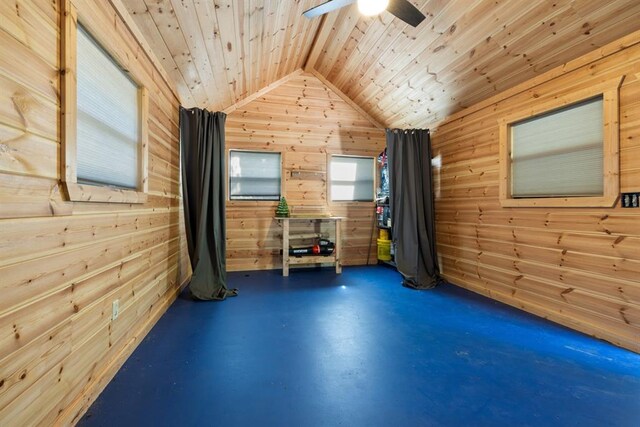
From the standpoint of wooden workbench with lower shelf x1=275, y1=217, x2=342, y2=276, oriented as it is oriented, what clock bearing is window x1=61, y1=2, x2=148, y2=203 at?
The window is roughly at 1 o'clock from the wooden workbench with lower shelf.

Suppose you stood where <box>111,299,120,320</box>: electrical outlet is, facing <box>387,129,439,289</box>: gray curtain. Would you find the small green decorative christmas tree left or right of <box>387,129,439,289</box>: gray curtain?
left

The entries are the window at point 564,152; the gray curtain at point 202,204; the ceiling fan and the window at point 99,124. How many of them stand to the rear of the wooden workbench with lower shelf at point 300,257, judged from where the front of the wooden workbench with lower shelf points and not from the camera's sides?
0

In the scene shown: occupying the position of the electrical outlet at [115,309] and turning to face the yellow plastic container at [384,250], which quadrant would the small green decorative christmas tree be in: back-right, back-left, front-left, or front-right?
front-left

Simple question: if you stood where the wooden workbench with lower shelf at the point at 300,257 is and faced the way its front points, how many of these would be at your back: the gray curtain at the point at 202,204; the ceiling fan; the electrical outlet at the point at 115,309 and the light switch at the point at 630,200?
0

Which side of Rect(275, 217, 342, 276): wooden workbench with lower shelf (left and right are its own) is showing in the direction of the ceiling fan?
front

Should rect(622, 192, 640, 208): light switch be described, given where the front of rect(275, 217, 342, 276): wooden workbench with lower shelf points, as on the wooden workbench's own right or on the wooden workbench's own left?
on the wooden workbench's own left

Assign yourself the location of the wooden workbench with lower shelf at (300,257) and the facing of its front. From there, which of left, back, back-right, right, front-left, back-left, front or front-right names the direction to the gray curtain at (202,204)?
front-right

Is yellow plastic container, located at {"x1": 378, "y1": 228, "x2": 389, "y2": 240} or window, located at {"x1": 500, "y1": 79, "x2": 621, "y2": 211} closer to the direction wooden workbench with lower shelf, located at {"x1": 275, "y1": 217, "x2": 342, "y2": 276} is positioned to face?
the window

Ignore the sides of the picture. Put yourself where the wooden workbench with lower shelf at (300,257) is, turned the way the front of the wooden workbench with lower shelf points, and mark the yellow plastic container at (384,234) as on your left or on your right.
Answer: on your left

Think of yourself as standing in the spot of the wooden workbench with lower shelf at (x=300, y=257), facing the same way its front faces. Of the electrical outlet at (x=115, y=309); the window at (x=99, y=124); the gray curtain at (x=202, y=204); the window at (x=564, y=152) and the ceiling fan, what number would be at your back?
0

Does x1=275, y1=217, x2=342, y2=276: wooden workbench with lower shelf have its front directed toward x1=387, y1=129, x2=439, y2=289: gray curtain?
no

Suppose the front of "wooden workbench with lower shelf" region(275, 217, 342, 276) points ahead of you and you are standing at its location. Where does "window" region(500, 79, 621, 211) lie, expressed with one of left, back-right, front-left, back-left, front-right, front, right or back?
front-left

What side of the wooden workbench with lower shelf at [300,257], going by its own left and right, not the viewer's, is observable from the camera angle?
front

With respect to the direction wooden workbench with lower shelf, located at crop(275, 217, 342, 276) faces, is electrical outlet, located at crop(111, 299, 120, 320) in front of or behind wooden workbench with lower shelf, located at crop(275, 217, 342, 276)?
in front

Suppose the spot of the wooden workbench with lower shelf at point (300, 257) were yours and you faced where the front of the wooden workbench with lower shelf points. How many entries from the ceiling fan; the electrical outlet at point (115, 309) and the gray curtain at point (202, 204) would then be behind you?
0

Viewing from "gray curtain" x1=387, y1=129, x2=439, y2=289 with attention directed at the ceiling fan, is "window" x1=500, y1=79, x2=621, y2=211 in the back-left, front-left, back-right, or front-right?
front-left
